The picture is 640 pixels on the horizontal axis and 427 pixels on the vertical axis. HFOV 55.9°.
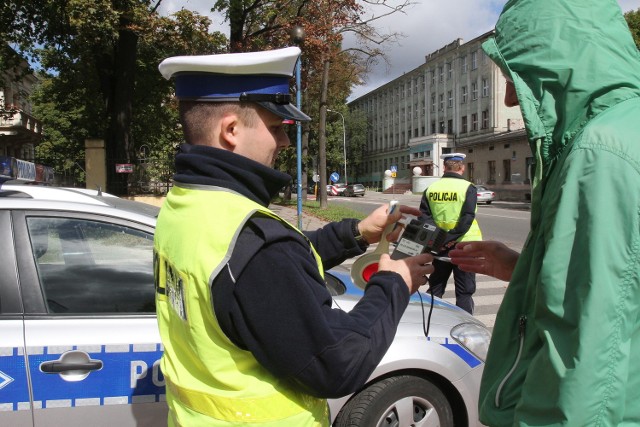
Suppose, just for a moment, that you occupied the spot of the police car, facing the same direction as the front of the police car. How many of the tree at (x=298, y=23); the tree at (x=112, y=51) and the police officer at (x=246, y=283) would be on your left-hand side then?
2

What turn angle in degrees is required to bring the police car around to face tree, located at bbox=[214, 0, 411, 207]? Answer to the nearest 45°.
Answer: approximately 90° to its left

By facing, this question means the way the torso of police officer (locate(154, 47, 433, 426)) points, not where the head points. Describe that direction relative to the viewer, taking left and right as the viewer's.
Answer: facing away from the viewer and to the right of the viewer

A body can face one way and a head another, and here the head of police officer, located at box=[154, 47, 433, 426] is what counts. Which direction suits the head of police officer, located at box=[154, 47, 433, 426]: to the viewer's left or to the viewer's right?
to the viewer's right

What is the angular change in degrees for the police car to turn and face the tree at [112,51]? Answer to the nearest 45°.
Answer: approximately 90° to its left

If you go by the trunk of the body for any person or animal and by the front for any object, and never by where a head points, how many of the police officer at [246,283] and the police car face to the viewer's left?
0

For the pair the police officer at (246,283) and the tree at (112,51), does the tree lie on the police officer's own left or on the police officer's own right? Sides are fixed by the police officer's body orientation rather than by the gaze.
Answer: on the police officer's own left

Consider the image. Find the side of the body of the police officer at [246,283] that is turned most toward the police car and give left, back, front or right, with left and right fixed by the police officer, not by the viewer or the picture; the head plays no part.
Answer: left

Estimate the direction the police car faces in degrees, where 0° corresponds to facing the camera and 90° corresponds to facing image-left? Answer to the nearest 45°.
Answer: approximately 270°

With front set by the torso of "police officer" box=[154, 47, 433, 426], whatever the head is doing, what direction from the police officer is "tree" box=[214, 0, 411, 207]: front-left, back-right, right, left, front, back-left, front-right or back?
front-left
